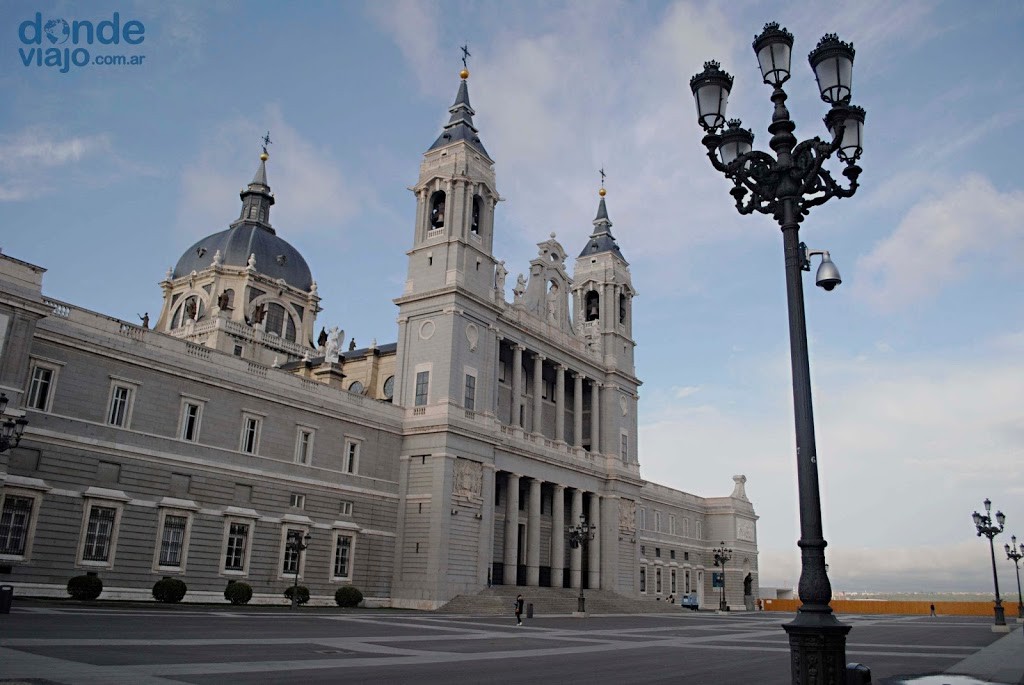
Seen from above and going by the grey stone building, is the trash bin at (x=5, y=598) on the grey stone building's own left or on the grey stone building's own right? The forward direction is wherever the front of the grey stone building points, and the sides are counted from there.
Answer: on the grey stone building's own right

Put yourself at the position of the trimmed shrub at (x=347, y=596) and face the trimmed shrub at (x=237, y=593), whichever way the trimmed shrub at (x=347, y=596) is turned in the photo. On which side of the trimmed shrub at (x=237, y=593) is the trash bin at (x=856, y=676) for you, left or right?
left
